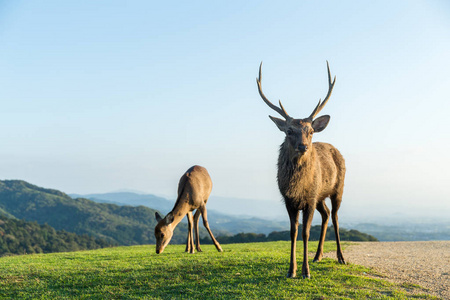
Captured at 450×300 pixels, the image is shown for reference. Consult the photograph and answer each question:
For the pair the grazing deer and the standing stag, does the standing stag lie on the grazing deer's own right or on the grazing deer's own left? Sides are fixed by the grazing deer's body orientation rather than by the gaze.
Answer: on the grazing deer's own left

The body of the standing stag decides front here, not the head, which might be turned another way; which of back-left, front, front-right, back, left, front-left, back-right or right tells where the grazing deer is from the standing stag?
right

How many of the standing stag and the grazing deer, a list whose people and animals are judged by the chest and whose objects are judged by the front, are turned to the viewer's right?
0

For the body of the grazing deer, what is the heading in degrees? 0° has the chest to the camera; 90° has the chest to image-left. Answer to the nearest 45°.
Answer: approximately 45°
